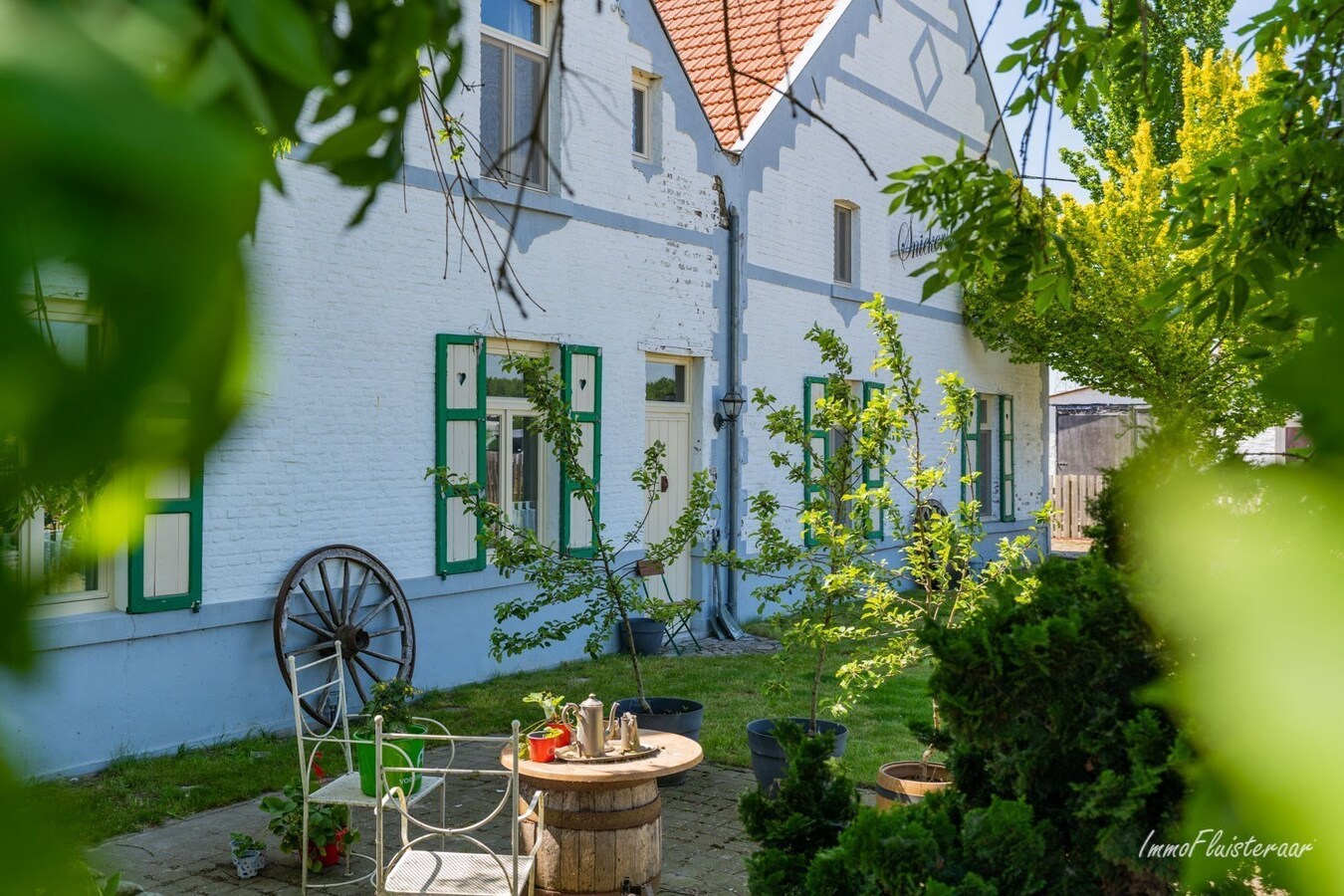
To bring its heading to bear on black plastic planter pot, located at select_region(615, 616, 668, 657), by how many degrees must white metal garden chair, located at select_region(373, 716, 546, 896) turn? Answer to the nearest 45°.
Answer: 0° — it already faces it

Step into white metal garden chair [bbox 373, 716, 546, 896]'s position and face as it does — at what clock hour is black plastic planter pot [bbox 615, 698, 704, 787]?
The black plastic planter pot is roughly at 1 o'clock from the white metal garden chair.

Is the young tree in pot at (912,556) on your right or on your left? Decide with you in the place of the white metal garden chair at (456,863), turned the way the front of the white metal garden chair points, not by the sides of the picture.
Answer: on your right

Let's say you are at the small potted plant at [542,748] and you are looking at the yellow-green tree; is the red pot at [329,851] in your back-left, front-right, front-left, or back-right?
back-left

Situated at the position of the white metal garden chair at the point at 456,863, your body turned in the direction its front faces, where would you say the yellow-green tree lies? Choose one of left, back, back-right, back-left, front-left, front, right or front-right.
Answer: front-right

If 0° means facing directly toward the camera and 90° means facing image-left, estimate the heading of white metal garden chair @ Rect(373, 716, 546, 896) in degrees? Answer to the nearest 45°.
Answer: approximately 180°

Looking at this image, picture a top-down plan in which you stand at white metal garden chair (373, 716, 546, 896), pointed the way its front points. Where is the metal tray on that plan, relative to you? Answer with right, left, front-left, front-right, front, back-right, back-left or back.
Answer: front-right
